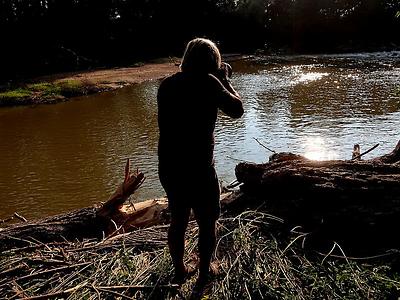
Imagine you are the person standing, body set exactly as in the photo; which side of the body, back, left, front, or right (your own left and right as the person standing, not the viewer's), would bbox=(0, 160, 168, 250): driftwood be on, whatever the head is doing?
left

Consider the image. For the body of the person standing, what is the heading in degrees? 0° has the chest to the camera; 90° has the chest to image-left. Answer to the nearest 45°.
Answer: approximately 225°

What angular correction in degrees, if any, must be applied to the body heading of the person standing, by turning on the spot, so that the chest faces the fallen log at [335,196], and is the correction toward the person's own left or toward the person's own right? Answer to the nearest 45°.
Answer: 0° — they already face it

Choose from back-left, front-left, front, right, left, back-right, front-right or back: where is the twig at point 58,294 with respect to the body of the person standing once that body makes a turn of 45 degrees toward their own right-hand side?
back

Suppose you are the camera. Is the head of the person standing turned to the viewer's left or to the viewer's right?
to the viewer's right
